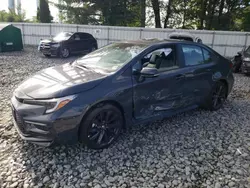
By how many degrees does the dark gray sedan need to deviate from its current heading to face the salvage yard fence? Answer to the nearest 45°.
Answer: approximately 135° to its right

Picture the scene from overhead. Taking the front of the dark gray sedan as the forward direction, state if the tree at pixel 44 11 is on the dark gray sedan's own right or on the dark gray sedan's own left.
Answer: on the dark gray sedan's own right

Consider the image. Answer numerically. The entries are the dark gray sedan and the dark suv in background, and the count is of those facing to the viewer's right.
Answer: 0

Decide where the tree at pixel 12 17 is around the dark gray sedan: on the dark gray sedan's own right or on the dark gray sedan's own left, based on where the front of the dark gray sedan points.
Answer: on the dark gray sedan's own right

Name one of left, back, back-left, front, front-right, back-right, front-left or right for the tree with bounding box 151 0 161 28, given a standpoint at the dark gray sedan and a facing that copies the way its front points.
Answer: back-right

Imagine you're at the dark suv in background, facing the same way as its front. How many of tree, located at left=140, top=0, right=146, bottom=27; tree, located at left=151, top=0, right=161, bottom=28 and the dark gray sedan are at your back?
2

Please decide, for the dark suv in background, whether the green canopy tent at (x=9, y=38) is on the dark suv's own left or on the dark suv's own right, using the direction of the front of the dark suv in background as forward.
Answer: on the dark suv's own right

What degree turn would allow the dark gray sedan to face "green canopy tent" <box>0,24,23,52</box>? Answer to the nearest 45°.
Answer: approximately 90° to its right

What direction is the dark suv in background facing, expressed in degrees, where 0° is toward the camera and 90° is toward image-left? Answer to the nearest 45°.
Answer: approximately 45°

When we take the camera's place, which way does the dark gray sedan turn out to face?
facing the viewer and to the left of the viewer
